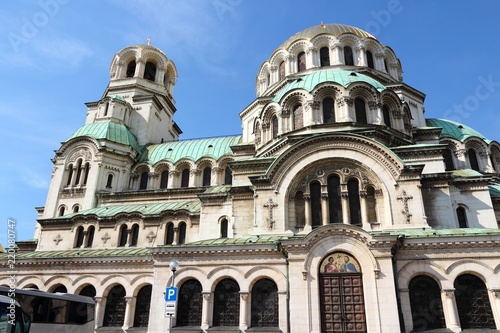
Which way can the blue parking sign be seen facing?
toward the camera
